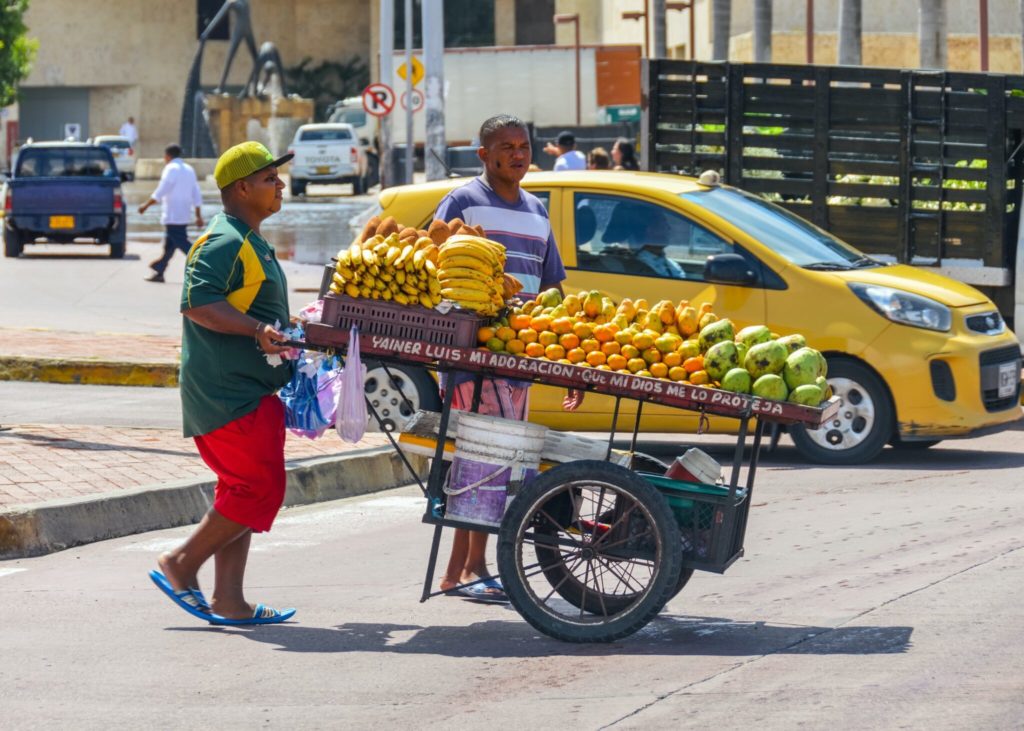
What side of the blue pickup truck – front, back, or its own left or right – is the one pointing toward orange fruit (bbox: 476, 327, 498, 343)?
back

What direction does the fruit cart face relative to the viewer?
to the viewer's right

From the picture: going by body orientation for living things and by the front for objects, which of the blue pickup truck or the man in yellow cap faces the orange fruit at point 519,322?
the man in yellow cap

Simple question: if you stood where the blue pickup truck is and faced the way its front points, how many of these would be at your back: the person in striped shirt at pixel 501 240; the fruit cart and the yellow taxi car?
3

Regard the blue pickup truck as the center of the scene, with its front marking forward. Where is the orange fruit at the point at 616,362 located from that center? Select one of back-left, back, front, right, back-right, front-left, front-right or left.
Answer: back

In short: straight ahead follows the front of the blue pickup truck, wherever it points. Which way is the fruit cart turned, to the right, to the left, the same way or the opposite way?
to the right

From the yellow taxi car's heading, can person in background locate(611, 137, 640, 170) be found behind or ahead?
behind

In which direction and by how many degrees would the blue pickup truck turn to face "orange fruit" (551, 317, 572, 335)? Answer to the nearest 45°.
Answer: approximately 180°

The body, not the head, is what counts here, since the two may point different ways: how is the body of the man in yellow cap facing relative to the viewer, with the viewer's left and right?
facing to the right of the viewer

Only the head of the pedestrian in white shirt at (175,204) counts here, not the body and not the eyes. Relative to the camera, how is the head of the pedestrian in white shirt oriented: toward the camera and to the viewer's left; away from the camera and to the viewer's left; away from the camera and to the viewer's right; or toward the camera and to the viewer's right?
away from the camera and to the viewer's left

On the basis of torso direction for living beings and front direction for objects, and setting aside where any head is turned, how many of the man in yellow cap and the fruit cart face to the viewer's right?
2

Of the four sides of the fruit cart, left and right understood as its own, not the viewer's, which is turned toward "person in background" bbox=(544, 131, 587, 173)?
left

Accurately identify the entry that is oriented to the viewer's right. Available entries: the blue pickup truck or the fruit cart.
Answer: the fruit cart

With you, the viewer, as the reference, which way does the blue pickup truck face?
facing away from the viewer

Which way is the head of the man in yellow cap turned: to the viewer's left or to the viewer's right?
to the viewer's right
